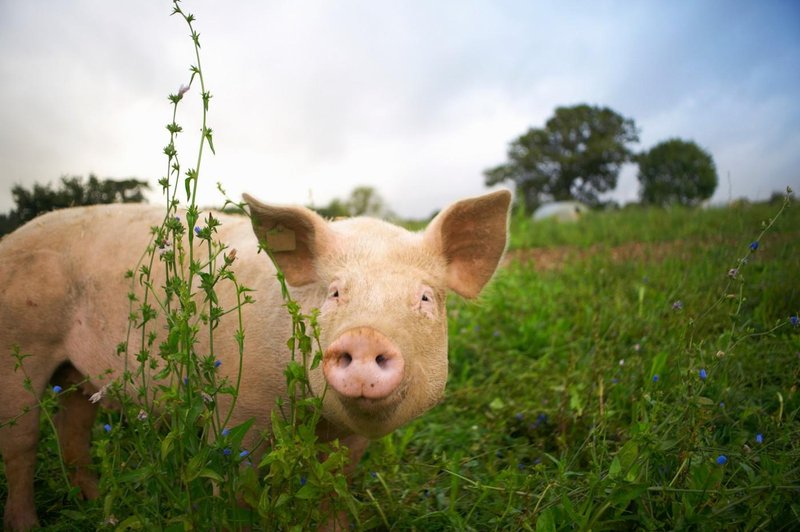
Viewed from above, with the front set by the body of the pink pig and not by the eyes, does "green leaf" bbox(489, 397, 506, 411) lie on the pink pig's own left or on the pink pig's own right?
on the pink pig's own left

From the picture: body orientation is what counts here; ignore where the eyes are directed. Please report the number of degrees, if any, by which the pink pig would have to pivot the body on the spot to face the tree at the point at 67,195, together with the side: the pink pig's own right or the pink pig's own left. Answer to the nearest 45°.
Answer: approximately 180°

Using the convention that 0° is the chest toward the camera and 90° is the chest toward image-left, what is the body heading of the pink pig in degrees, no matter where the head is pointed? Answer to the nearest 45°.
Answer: approximately 315°

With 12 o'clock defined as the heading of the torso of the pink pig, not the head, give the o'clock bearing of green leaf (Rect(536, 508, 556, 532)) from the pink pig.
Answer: The green leaf is roughly at 12 o'clock from the pink pig.

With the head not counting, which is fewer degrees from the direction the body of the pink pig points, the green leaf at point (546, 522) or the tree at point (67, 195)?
the green leaf
